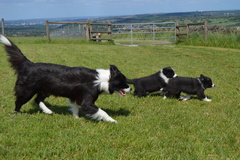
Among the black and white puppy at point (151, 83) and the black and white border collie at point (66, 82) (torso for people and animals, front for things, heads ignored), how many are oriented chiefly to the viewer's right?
2

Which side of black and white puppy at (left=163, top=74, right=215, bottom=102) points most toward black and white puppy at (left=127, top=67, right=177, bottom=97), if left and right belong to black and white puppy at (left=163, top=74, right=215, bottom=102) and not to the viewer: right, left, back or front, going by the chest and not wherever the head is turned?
back

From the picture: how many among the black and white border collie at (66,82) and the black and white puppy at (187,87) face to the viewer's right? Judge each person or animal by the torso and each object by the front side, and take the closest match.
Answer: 2

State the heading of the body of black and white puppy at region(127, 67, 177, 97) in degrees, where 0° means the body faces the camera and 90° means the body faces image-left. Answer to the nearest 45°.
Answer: approximately 270°

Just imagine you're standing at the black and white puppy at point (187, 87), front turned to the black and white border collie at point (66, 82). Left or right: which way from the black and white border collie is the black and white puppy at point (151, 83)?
right

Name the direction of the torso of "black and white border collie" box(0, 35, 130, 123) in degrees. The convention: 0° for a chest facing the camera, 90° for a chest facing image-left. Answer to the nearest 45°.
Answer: approximately 270°

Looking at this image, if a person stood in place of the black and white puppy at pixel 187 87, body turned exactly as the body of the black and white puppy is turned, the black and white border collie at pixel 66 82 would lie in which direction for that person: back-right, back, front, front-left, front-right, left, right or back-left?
back-right

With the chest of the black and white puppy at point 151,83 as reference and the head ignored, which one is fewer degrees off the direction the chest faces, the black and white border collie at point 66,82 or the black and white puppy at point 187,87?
the black and white puppy

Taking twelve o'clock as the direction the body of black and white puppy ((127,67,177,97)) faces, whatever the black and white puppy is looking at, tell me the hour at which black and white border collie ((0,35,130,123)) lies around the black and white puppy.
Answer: The black and white border collie is roughly at 4 o'clock from the black and white puppy.

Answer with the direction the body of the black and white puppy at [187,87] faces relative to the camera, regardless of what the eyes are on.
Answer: to the viewer's right
